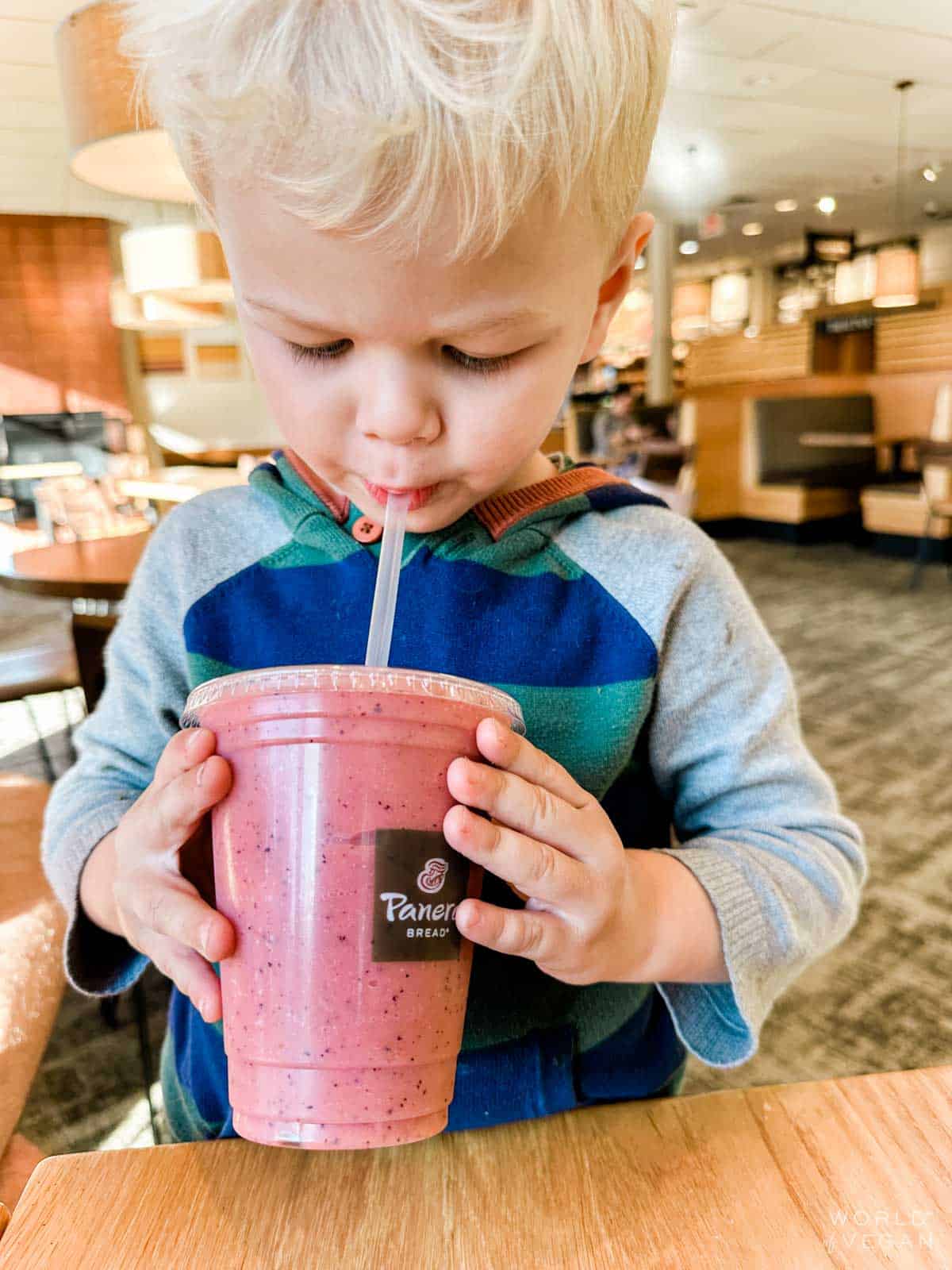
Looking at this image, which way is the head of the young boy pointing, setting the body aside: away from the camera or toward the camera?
toward the camera

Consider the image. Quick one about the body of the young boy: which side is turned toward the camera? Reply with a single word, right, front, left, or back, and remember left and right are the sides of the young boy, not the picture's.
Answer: front

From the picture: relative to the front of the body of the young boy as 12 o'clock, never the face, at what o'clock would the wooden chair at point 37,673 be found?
The wooden chair is roughly at 5 o'clock from the young boy.

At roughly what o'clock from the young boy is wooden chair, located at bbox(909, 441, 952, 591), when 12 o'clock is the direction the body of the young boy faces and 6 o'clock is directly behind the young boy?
The wooden chair is roughly at 7 o'clock from the young boy.

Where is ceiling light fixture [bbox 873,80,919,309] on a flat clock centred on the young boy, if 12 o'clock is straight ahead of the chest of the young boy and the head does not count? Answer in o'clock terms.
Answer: The ceiling light fixture is roughly at 7 o'clock from the young boy.

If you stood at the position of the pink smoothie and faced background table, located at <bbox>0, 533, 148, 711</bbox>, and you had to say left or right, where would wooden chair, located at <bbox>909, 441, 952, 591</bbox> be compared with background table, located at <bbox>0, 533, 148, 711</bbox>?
right
